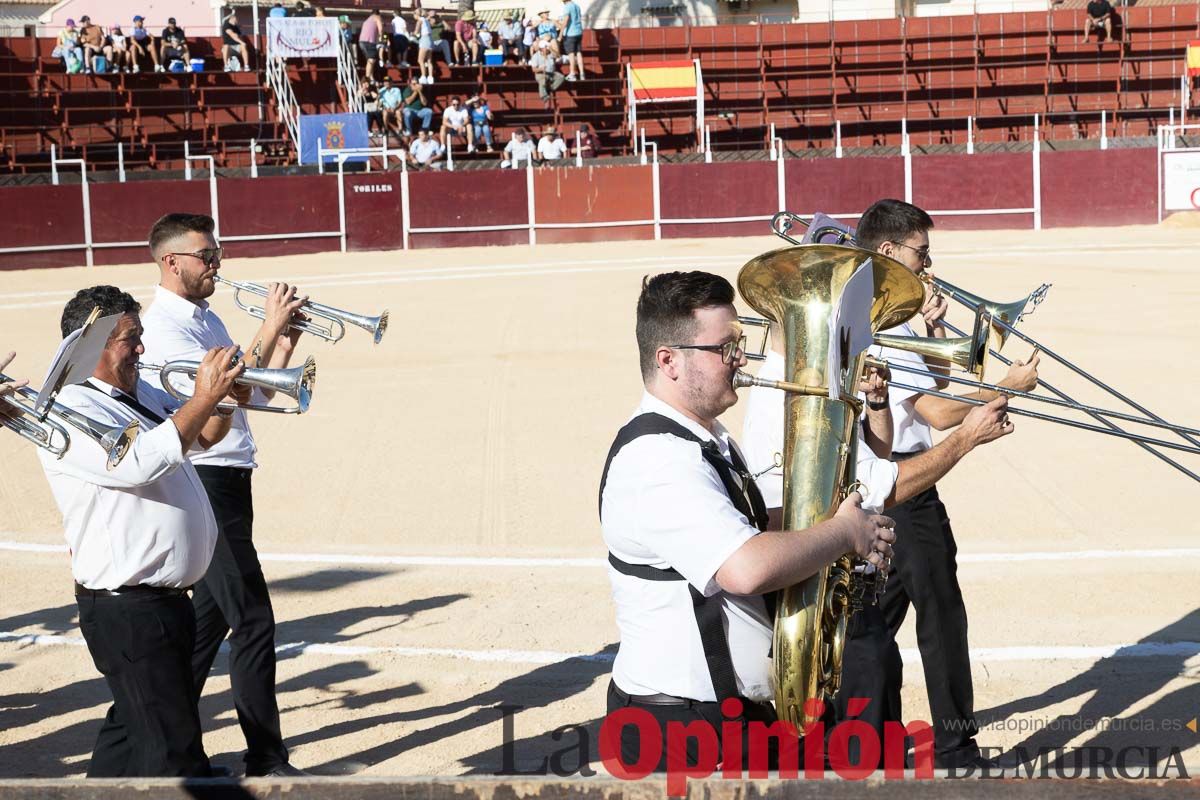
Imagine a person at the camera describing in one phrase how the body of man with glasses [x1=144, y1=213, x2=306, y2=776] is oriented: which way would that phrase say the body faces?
to the viewer's right

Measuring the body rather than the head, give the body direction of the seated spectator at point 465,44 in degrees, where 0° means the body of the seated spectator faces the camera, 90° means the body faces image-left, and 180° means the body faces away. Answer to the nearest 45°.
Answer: approximately 0°

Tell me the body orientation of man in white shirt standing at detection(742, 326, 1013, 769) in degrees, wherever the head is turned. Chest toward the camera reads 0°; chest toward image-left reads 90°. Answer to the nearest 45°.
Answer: approximately 270°

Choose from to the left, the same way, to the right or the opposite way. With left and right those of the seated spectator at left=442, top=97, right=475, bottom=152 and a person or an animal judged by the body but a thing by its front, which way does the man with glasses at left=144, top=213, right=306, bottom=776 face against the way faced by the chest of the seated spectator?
to the left

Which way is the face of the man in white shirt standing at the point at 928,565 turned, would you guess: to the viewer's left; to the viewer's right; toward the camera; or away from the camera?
to the viewer's right

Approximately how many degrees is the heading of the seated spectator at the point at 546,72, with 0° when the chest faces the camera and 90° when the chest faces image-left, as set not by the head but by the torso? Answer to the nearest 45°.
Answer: approximately 0°

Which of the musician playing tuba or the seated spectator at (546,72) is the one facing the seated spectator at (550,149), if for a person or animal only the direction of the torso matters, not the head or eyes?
the seated spectator at (546,72)

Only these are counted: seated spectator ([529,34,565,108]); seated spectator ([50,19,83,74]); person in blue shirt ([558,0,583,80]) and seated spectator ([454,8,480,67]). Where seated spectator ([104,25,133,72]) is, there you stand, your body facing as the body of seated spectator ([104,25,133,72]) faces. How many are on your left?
3

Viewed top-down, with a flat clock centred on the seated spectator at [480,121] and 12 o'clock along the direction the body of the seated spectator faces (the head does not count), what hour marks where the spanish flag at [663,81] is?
The spanish flag is roughly at 8 o'clock from the seated spectator.

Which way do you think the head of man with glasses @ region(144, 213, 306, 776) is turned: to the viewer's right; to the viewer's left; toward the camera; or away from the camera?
to the viewer's right

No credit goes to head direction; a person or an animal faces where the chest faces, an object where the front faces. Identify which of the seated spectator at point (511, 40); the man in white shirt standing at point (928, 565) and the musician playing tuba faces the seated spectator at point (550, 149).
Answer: the seated spectator at point (511, 40)

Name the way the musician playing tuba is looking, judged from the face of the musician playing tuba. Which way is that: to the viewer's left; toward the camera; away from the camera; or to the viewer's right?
to the viewer's right

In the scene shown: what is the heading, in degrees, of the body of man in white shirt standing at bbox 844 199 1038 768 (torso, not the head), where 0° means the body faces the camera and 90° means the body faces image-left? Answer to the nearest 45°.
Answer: approximately 270°

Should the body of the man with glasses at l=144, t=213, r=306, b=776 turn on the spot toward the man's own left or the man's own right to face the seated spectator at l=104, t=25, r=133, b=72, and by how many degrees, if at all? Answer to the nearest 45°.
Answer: approximately 90° to the man's own left

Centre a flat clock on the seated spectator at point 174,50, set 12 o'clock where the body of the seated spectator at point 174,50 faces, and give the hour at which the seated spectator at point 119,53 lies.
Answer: the seated spectator at point 119,53 is roughly at 3 o'clock from the seated spectator at point 174,50.
